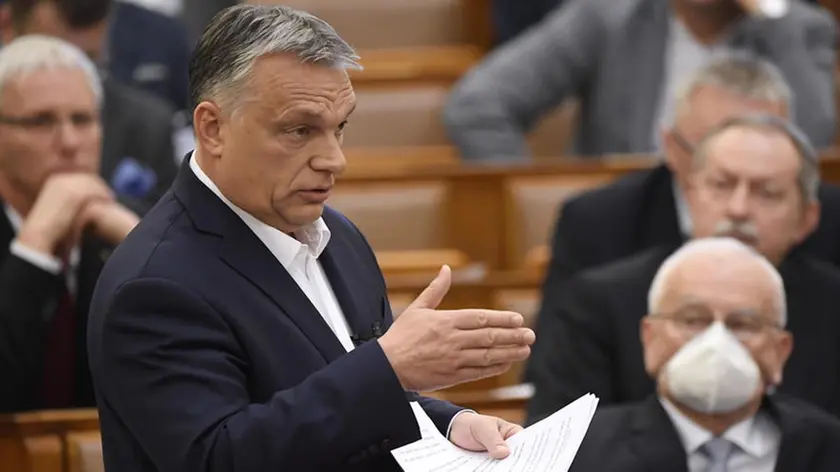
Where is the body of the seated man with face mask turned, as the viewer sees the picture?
toward the camera

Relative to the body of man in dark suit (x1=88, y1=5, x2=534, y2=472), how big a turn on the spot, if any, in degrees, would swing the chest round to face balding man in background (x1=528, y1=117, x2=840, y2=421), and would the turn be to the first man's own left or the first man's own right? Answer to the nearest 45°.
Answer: approximately 90° to the first man's own left

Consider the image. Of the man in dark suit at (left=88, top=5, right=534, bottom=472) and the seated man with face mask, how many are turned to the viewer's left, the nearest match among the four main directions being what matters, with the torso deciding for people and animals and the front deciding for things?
0

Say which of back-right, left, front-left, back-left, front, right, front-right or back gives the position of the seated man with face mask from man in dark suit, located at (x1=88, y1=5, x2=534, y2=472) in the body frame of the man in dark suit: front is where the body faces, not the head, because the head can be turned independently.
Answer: left

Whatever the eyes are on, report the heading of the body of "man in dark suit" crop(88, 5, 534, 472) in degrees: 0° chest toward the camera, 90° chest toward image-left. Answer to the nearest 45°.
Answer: approximately 315°

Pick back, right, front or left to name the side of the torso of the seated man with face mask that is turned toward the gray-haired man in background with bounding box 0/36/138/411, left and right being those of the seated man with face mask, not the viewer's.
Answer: right

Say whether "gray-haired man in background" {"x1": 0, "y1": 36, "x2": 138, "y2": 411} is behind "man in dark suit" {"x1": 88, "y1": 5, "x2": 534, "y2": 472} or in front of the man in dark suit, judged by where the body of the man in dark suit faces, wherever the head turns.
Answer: behind

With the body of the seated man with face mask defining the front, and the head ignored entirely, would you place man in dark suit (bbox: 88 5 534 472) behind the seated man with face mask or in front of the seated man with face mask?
in front

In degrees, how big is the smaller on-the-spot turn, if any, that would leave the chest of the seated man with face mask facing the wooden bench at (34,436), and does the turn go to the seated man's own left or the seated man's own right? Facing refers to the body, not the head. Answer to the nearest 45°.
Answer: approximately 90° to the seated man's own right
